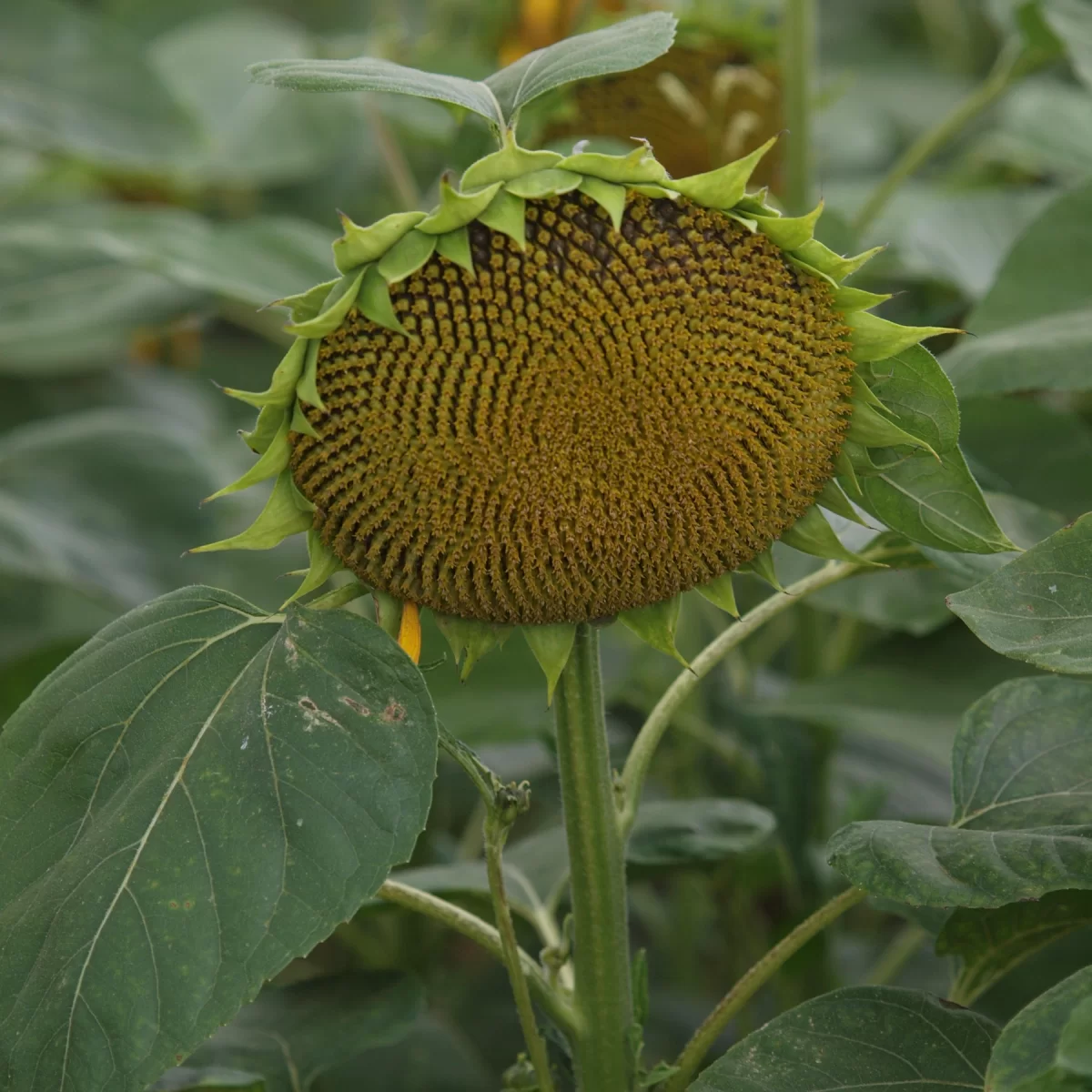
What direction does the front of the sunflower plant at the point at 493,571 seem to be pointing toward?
toward the camera

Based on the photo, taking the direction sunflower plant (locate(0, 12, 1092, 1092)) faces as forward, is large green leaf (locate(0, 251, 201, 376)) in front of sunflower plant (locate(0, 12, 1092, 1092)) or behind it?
behind

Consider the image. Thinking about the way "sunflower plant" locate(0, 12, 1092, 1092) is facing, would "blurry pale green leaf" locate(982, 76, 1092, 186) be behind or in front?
behind
